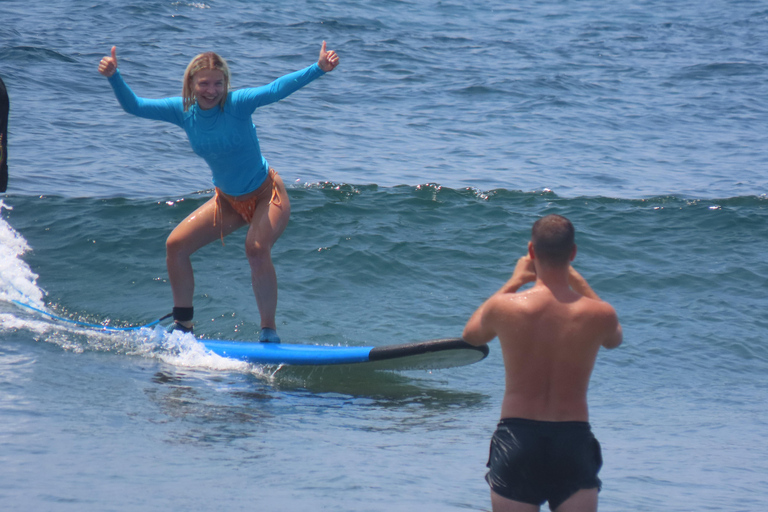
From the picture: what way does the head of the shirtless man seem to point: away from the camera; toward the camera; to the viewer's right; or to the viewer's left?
away from the camera

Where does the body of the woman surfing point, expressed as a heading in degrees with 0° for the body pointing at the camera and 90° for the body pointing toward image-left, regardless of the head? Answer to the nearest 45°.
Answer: approximately 0°

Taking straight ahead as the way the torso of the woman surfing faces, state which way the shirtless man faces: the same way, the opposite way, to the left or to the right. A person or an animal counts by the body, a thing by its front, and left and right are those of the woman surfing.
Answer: the opposite way

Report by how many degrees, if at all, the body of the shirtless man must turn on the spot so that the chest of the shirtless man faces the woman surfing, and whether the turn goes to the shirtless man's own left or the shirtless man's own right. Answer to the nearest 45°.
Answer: approximately 45° to the shirtless man's own left

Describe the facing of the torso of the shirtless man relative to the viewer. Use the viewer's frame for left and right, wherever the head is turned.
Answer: facing away from the viewer

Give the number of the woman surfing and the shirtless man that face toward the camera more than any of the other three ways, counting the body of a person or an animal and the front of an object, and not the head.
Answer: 1

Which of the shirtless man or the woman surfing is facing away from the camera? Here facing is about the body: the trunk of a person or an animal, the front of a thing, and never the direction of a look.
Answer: the shirtless man

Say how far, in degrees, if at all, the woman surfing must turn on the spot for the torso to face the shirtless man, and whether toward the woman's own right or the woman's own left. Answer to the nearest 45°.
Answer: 0° — they already face them
